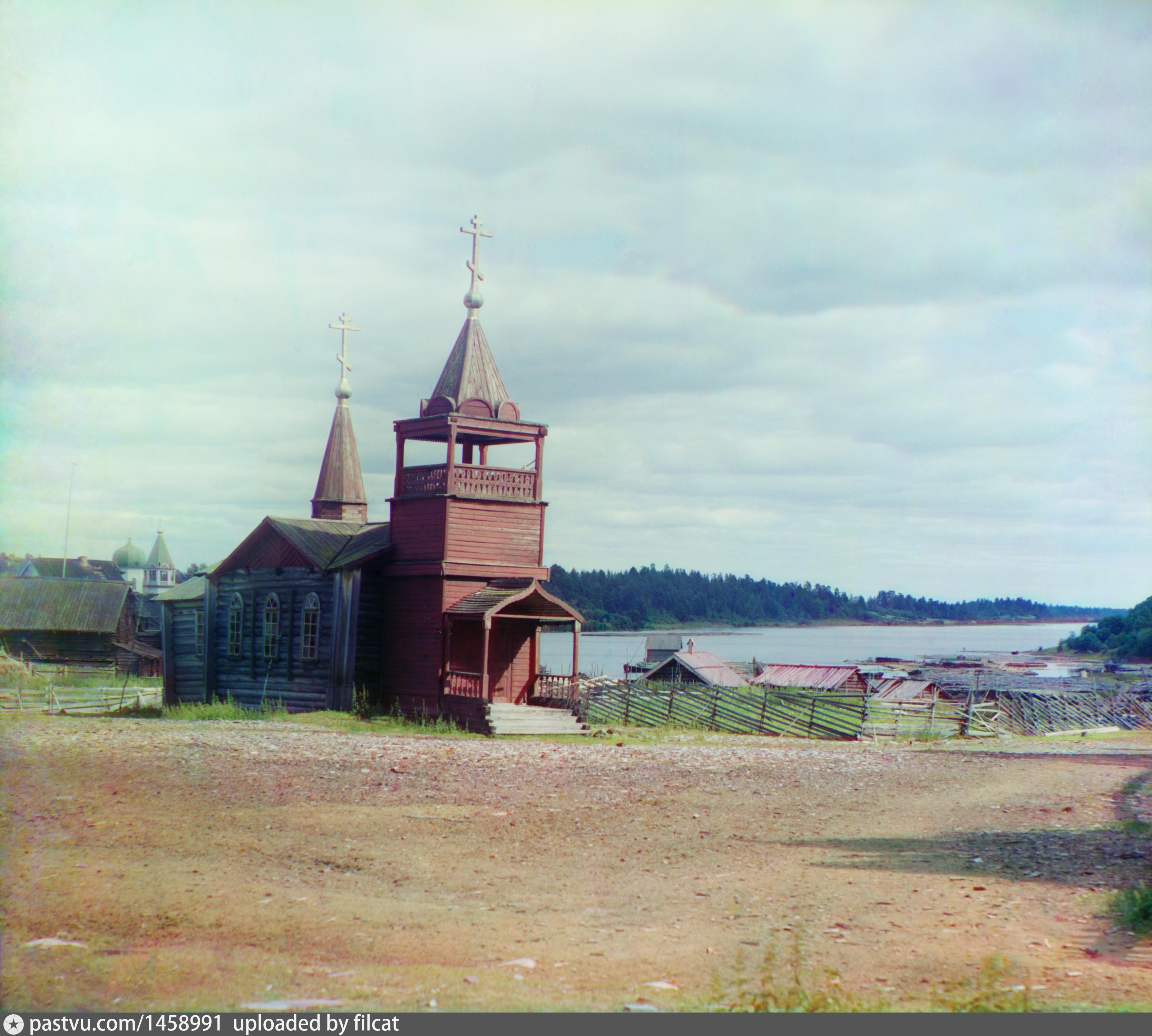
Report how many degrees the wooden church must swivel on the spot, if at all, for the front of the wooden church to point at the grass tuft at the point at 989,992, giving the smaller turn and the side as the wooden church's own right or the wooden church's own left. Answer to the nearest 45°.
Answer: approximately 45° to the wooden church's own right

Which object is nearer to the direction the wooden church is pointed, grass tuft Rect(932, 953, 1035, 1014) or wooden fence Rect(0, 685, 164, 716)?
the grass tuft

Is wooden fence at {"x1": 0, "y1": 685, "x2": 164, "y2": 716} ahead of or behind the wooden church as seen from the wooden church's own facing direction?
behind

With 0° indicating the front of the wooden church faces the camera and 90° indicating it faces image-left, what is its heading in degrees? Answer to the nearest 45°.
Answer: approximately 315°

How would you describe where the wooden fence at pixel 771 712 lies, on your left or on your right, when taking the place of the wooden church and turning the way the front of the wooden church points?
on your left

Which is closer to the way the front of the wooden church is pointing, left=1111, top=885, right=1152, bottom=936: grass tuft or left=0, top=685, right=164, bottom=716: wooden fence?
the grass tuft
